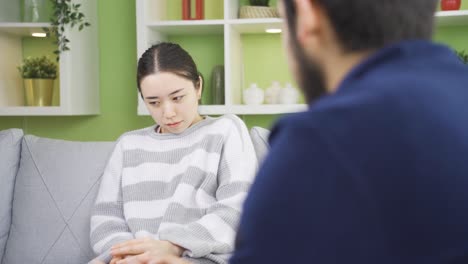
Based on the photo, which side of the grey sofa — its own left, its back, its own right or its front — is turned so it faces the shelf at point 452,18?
left

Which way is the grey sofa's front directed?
toward the camera

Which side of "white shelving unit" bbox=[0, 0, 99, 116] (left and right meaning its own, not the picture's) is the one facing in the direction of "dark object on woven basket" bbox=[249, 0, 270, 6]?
left

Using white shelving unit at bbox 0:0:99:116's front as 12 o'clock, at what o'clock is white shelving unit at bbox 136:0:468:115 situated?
white shelving unit at bbox 136:0:468:115 is roughly at 10 o'clock from white shelving unit at bbox 0:0:99:116.

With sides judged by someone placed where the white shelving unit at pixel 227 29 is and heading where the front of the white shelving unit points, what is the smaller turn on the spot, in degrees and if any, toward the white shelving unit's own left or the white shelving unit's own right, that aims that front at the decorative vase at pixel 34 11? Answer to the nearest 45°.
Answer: approximately 90° to the white shelving unit's own right

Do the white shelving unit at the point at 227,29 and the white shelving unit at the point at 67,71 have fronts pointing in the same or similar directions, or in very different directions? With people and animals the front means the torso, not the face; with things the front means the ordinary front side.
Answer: same or similar directions

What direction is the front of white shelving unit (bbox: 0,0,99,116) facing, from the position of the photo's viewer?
facing the viewer

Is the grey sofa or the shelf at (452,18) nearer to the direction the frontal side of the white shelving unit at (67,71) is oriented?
the grey sofa

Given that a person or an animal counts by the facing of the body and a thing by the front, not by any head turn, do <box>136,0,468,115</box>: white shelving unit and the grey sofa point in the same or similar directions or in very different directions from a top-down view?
same or similar directions

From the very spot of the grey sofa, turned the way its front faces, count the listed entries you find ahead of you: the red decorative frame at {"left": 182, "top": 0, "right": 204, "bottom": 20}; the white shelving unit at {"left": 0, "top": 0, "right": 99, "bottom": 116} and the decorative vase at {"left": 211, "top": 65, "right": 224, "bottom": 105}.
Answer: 0

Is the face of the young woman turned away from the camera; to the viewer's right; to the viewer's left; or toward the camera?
toward the camera

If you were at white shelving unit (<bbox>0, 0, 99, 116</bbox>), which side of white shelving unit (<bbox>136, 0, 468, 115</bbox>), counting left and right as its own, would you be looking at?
right

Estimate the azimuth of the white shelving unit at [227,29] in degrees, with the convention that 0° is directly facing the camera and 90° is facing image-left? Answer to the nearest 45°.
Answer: approximately 0°
